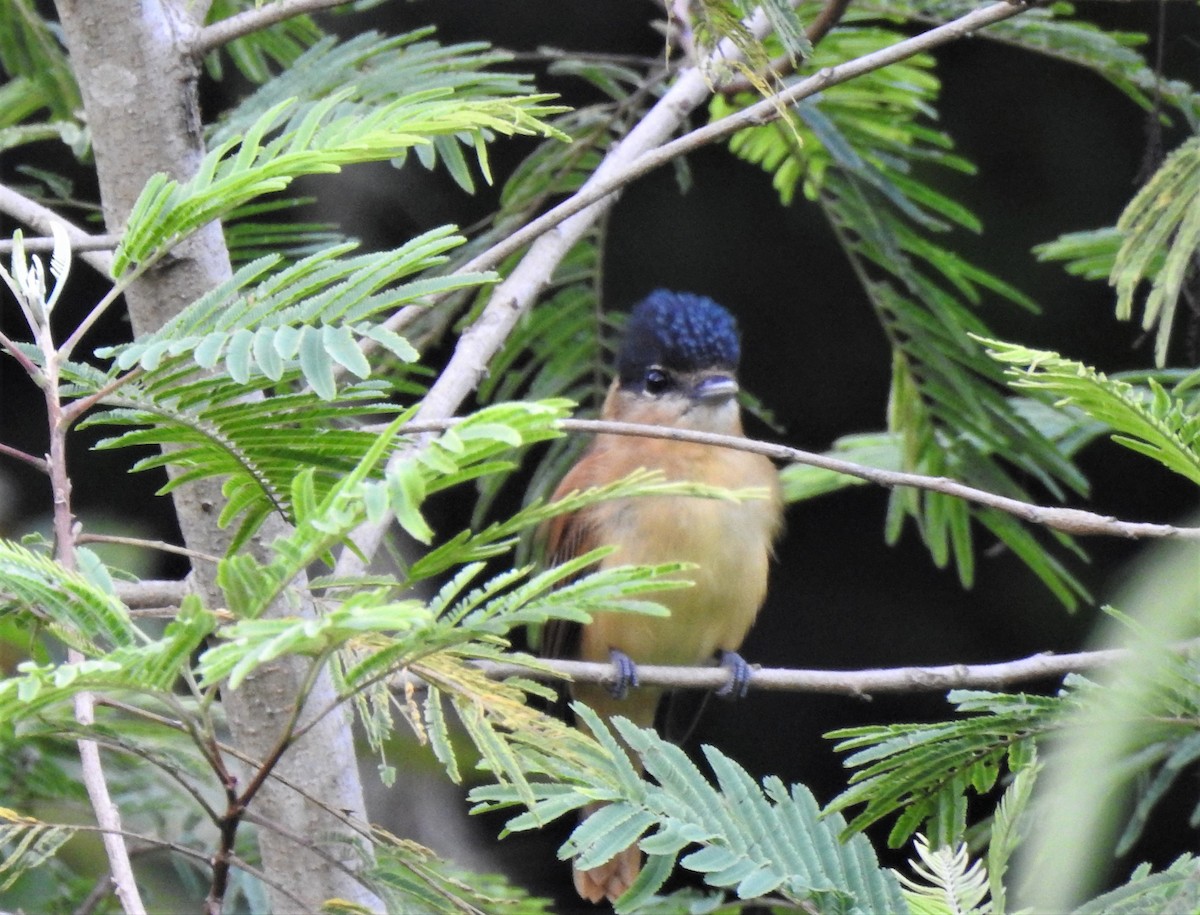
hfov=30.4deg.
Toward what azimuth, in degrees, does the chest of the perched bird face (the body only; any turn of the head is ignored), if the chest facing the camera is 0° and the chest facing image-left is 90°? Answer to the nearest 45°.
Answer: approximately 315°

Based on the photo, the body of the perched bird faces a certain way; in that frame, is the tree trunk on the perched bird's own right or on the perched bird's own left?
on the perched bird's own right
